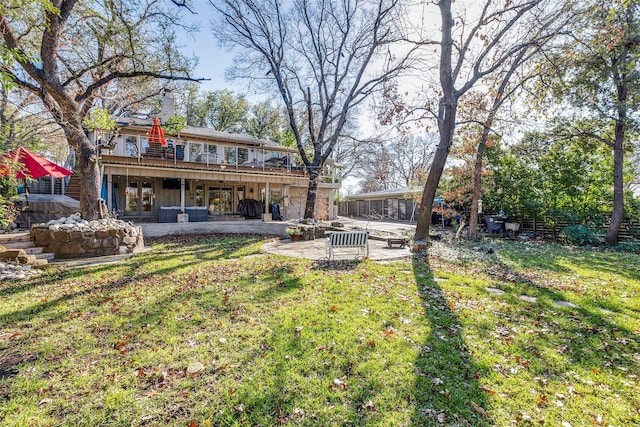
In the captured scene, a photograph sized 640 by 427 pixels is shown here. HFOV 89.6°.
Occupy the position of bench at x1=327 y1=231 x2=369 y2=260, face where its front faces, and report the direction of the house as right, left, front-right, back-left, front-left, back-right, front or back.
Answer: front-left

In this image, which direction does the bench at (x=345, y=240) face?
away from the camera

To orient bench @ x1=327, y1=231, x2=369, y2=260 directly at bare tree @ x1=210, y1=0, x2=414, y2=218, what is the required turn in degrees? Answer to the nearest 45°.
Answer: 0° — it already faces it

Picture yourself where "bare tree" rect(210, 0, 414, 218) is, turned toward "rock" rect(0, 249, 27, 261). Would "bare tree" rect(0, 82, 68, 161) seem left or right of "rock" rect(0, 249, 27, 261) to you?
right

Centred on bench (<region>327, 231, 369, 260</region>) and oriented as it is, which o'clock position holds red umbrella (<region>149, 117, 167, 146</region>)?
The red umbrella is roughly at 10 o'clock from the bench.

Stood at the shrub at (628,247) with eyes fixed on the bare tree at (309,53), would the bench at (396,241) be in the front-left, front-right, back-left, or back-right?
front-left

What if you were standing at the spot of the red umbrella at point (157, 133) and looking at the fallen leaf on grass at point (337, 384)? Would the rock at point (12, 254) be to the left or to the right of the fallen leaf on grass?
right

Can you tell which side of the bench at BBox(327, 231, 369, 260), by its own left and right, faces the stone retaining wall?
left

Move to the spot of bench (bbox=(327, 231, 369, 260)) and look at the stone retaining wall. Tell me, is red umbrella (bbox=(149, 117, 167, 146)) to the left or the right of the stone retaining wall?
right

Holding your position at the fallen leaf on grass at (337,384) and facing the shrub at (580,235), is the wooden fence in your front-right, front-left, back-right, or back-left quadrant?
front-left
